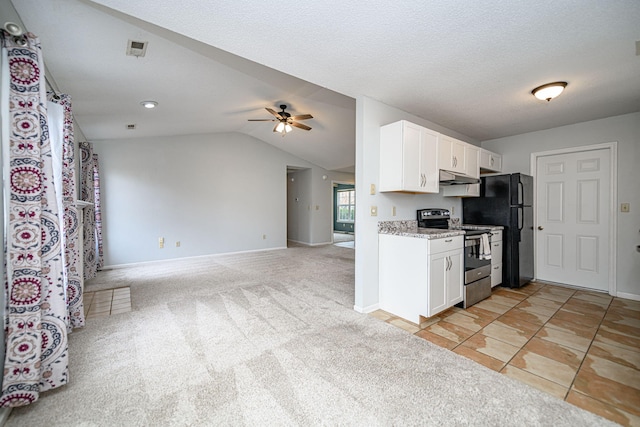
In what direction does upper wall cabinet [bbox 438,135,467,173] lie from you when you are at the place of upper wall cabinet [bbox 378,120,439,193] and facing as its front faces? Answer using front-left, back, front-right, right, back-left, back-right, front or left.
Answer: left

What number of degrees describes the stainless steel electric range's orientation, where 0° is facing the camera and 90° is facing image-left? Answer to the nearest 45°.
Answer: approximately 315°

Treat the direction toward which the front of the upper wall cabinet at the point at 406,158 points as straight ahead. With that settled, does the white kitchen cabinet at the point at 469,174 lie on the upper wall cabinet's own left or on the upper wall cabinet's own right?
on the upper wall cabinet's own left

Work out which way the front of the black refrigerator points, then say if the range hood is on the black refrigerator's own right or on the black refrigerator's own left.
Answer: on the black refrigerator's own right

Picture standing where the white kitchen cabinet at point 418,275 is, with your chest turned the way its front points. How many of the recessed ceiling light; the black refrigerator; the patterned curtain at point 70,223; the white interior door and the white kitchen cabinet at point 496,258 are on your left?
3

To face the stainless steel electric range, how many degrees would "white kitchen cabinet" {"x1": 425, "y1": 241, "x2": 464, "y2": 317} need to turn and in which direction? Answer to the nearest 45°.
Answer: approximately 90° to its left

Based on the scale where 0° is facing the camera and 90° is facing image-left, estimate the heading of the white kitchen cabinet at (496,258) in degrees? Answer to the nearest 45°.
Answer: approximately 315°

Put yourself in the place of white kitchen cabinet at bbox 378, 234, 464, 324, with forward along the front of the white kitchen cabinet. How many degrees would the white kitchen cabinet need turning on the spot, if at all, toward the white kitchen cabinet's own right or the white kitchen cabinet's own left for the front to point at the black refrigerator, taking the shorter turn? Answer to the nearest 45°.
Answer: approximately 90° to the white kitchen cabinet's own left

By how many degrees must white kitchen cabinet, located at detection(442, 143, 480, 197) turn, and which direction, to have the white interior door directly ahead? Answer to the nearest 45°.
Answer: approximately 90° to its left
